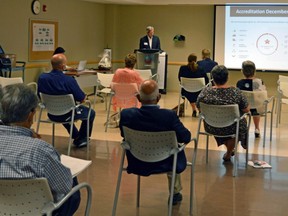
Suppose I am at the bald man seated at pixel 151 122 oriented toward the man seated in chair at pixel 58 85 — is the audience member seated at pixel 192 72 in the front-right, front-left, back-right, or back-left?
front-right

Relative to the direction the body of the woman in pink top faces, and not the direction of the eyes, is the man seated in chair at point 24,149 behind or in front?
behind

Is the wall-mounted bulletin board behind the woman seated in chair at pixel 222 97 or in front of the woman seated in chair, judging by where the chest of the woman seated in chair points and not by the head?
in front

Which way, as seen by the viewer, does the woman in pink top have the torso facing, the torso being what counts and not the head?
away from the camera

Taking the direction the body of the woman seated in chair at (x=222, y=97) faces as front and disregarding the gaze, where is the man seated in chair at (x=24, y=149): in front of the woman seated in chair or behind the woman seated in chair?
behind

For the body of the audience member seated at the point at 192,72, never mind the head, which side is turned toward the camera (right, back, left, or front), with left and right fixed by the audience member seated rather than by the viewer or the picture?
back

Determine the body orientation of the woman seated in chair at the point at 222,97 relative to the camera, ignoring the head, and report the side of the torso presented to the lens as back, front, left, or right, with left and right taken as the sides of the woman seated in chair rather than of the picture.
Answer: back

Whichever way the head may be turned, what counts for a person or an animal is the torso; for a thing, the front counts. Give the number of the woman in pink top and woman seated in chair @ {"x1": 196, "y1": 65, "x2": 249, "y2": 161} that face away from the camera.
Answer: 2

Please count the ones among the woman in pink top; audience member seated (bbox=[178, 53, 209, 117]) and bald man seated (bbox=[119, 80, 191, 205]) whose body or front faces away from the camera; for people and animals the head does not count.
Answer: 3

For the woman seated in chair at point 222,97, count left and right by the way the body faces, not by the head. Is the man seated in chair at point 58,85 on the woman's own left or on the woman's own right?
on the woman's own left

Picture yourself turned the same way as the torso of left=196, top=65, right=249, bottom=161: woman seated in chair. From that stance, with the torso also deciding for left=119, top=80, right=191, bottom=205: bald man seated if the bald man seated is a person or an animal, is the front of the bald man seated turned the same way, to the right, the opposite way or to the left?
the same way

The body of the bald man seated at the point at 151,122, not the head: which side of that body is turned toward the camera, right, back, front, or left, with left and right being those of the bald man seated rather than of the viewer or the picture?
back

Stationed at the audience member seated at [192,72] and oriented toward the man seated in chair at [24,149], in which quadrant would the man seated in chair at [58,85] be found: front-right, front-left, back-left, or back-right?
front-right

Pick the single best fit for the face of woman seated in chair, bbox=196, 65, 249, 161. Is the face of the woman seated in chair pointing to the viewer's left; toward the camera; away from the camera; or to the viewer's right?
away from the camera

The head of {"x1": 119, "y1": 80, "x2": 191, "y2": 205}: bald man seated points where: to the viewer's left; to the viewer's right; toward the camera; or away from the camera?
away from the camera

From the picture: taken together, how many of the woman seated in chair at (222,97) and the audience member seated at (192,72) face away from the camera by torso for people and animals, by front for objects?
2

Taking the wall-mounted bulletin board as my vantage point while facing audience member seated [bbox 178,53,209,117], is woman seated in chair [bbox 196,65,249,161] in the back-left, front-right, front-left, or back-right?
front-right

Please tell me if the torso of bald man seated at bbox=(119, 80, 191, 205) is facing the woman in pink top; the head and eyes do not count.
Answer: yes

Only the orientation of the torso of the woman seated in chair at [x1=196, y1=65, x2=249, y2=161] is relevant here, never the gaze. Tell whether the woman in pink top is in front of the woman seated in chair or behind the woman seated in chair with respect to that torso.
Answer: in front

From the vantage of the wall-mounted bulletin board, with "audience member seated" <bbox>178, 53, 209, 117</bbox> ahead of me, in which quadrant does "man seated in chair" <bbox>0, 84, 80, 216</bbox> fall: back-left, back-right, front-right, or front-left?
front-right
